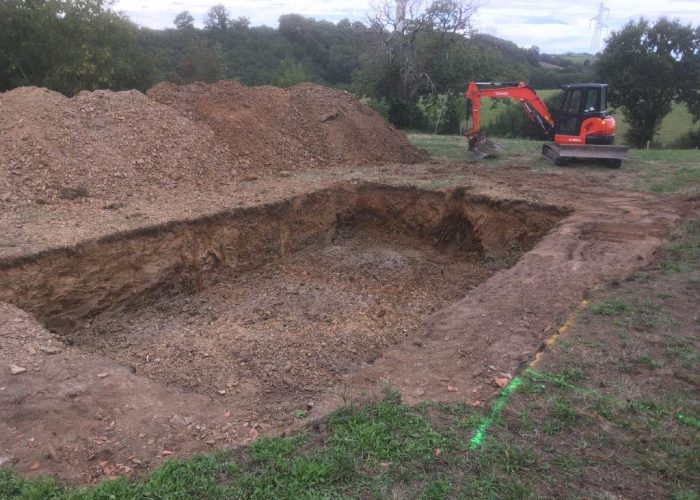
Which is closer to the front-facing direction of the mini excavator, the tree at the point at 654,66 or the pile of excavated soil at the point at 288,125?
the pile of excavated soil

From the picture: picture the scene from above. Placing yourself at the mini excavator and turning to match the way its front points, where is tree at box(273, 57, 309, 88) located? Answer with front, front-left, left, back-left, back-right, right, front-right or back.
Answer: front-right

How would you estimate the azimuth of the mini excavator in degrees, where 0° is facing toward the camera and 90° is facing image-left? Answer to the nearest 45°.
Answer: approximately 90°

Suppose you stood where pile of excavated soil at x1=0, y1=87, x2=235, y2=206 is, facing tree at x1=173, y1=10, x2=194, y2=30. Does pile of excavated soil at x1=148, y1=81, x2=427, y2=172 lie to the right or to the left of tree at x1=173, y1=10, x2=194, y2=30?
right

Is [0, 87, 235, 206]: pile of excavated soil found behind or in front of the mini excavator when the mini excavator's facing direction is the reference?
in front

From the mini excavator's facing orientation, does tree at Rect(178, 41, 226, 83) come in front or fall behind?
in front

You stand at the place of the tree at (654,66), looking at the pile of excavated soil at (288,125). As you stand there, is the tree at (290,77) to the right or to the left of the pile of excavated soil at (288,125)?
right
